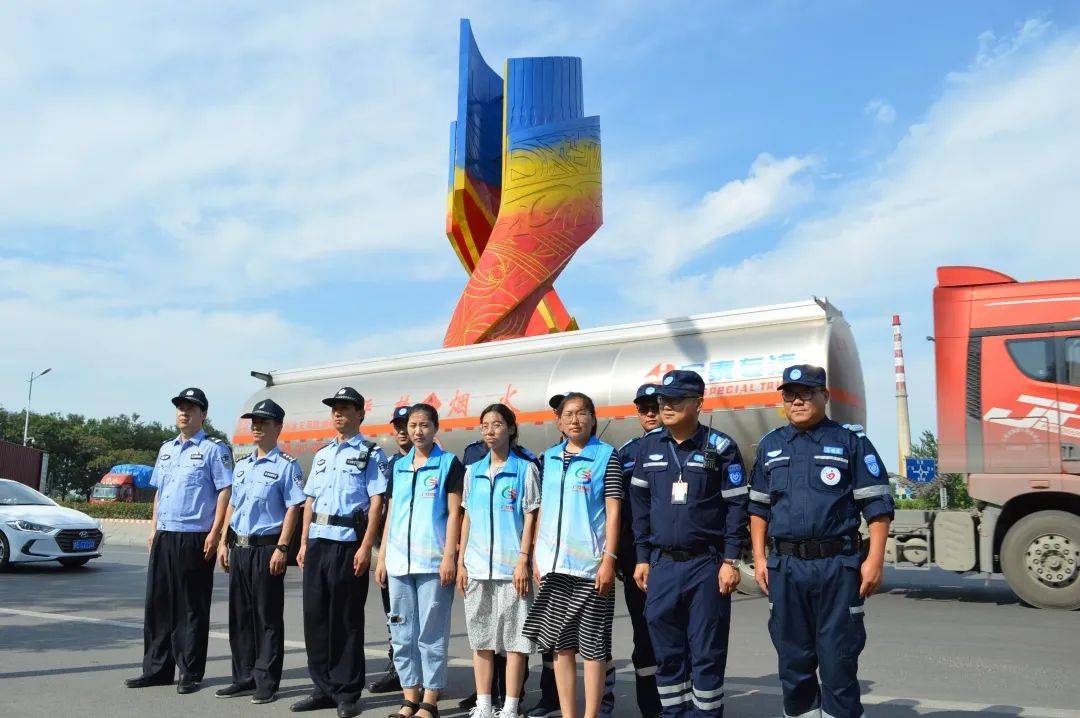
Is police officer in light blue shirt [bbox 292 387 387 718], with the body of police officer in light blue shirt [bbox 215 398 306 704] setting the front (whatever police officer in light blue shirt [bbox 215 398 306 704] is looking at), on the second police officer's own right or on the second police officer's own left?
on the second police officer's own left

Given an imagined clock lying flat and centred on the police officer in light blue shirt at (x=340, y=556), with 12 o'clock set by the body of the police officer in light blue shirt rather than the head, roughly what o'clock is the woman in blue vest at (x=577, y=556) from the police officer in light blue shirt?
The woman in blue vest is roughly at 9 o'clock from the police officer in light blue shirt.

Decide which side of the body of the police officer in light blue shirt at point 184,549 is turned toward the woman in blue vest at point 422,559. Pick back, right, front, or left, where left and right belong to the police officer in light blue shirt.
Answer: left

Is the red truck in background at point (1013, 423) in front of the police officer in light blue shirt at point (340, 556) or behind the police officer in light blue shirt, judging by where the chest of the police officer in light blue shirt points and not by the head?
behind

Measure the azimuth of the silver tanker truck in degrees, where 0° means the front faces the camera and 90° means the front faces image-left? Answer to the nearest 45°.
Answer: approximately 315°

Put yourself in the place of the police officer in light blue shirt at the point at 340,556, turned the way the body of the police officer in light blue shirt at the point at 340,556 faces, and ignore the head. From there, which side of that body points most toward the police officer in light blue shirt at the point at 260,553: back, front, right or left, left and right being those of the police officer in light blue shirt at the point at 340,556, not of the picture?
right

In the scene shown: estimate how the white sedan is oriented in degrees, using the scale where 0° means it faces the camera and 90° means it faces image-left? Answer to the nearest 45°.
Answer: approximately 315°

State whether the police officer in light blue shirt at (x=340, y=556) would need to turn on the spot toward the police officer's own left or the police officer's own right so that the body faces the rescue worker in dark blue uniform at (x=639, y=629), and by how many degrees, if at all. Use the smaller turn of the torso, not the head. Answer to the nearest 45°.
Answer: approximately 90° to the police officer's own left

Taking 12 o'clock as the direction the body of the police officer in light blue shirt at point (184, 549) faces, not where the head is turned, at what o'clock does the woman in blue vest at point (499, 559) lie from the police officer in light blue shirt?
The woman in blue vest is roughly at 9 o'clock from the police officer in light blue shirt.

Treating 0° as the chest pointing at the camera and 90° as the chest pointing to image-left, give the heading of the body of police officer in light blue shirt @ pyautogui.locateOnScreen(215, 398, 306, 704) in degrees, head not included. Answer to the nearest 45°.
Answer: approximately 45°

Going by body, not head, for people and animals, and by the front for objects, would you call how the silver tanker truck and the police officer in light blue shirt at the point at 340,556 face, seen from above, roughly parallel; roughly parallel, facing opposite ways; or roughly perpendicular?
roughly perpendicular

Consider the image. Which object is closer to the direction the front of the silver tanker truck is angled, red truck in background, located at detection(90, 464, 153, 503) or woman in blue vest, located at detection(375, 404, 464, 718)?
the woman in blue vest
